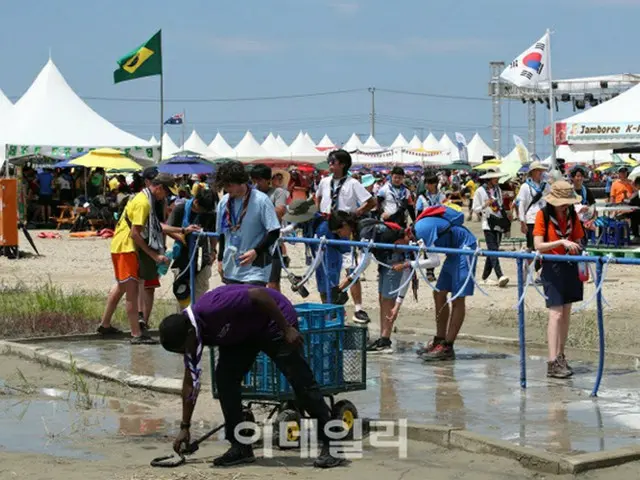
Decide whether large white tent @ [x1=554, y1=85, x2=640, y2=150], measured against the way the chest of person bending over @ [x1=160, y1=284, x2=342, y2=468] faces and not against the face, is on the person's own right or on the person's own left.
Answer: on the person's own right

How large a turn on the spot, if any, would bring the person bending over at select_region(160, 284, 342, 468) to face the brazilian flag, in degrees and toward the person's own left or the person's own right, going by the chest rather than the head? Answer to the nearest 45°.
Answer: approximately 90° to the person's own right

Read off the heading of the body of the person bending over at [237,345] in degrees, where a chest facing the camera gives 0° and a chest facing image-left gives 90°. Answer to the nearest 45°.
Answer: approximately 90°

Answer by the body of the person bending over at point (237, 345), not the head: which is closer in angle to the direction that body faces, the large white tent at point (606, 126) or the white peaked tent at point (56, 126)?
the white peaked tent

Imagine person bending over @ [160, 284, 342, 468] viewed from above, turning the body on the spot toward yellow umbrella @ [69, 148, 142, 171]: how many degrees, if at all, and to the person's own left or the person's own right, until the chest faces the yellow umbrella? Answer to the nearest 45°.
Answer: approximately 90° to the person's own right

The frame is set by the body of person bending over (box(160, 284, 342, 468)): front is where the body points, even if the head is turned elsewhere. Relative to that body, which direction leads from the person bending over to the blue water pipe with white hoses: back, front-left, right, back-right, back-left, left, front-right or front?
back-right

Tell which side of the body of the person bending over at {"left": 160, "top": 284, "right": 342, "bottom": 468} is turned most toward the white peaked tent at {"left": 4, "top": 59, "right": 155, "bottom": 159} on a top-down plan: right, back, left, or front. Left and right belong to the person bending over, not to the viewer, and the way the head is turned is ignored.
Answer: right

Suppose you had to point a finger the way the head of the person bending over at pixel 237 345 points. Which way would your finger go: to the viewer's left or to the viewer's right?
to the viewer's left

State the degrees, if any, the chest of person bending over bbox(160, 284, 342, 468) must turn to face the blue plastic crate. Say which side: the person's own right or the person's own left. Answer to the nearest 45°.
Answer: approximately 135° to the person's own right
